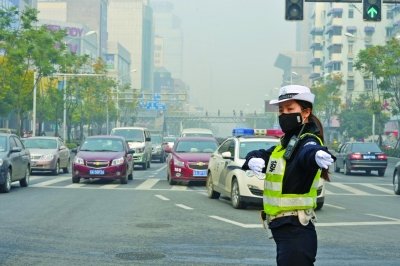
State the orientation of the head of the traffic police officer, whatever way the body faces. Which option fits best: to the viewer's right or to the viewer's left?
to the viewer's left

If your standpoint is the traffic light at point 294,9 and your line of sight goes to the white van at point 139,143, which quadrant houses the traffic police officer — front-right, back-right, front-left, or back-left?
back-left

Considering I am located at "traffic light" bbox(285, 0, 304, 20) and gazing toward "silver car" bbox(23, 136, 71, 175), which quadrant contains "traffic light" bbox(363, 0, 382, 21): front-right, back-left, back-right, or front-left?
back-right

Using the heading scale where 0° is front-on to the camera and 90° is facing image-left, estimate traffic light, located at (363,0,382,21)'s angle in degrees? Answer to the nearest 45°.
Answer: approximately 0°

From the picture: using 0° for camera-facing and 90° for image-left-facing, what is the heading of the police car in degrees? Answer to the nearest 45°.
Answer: approximately 315°

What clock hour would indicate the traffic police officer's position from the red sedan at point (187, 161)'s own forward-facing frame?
The traffic police officer is roughly at 12 o'clock from the red sedan.

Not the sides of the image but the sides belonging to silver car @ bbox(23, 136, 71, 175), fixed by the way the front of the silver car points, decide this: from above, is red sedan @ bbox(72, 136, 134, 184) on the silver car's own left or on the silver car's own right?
on the silver car's own left

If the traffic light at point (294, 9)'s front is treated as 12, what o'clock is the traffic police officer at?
The traffic police officer is roughly at 12 o'clock from the traffic light.

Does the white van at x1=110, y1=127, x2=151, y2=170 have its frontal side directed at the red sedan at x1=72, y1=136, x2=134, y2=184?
yes
